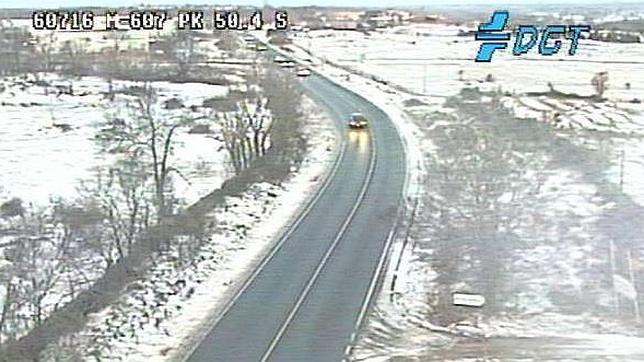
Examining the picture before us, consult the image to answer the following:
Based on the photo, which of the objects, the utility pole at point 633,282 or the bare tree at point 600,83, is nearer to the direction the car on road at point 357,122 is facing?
the utility pole

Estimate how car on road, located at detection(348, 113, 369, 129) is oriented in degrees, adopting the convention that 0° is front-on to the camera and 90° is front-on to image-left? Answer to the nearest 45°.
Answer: approximately 0°

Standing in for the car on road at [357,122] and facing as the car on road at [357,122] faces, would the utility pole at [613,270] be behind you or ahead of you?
ahead

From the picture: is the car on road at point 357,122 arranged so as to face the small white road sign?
yes

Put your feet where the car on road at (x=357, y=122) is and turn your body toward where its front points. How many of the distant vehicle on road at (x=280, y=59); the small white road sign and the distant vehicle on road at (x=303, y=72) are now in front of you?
1

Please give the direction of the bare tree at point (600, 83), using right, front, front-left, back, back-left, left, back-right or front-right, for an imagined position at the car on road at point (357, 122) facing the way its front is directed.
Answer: left

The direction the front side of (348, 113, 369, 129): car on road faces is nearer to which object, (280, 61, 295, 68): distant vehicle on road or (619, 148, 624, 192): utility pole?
the utility pole

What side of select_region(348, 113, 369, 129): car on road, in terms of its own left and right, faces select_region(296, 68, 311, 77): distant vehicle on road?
back

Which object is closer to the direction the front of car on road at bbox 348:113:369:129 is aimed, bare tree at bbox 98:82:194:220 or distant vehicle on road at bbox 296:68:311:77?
the bare tree

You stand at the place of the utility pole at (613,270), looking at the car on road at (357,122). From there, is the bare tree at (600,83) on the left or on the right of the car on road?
right

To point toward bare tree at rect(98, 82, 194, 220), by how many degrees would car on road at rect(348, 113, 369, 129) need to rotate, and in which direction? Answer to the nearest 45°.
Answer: approximately 45° to its right

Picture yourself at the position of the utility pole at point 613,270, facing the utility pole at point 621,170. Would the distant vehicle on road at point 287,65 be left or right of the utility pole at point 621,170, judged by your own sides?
left

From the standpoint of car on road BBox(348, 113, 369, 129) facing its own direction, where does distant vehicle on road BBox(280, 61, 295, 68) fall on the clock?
The distant vehicle on road is roughly at 5 o'clock from the car on road.

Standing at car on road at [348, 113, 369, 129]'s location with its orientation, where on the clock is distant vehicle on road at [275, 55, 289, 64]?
The distant vehicle on road is roughly at 5 o'clock from the car on road.
